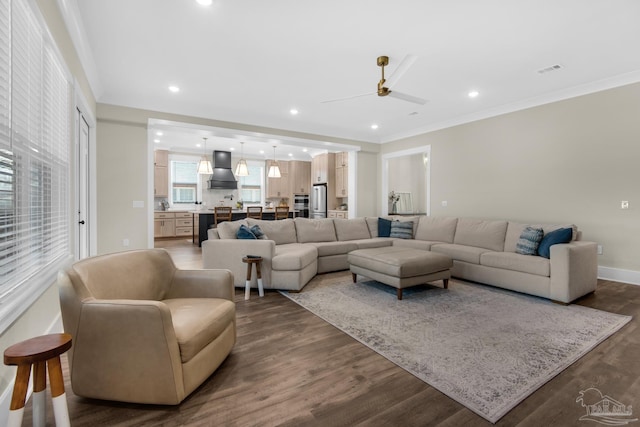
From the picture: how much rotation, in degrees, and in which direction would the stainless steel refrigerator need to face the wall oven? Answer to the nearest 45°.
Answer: approximately 90° to its right

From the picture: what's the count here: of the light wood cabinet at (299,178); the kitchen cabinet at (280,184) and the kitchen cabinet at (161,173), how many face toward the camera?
3

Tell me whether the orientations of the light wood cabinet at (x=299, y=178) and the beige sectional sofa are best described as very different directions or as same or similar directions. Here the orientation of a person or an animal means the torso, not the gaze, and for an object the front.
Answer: same or similar directions

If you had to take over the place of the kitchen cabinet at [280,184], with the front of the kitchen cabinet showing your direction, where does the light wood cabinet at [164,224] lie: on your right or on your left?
on your right

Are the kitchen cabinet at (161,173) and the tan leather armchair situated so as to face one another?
no

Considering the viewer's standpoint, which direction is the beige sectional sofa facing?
facing the viewer

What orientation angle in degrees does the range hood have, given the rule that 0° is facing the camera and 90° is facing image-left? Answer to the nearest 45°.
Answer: approximately 0°

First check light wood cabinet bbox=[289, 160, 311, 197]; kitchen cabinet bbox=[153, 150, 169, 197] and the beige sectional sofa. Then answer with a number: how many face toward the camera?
3

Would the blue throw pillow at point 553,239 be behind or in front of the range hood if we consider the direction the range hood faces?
in front

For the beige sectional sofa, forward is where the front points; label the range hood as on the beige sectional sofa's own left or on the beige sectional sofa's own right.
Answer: on the beige sectional sofa's own right

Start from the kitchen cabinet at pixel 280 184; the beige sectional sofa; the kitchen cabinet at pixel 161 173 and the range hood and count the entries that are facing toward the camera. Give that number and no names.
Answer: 4

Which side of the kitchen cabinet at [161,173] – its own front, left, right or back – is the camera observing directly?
front

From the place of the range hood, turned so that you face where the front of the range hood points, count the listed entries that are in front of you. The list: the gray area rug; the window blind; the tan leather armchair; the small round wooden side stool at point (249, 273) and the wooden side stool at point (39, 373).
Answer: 5

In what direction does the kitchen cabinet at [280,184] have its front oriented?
toward the camera

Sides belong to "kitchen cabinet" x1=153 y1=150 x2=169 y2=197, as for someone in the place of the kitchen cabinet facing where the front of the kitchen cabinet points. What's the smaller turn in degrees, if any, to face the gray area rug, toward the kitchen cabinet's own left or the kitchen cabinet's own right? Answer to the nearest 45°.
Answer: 0° — it already faces it

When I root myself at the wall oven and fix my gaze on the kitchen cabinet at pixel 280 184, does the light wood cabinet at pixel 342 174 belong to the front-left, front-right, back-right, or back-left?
back-left
